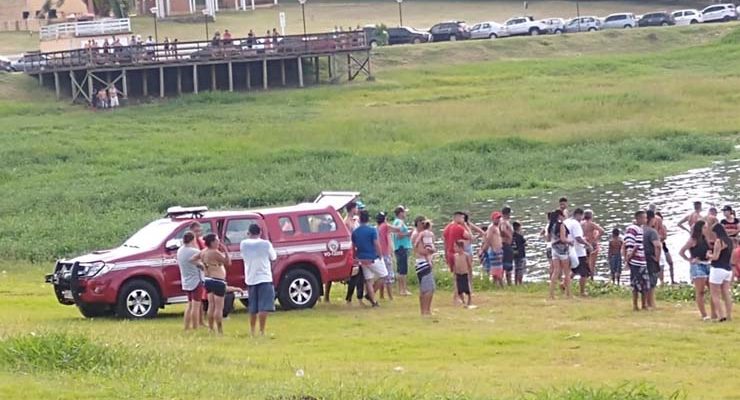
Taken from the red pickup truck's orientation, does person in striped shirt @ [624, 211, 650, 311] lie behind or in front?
behind

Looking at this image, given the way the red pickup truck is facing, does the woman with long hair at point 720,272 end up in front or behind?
behind

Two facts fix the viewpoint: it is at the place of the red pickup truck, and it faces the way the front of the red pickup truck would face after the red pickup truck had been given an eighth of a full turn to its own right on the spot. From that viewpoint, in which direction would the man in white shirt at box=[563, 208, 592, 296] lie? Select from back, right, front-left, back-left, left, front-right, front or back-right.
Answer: back-right

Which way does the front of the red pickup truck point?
to the viewer's left

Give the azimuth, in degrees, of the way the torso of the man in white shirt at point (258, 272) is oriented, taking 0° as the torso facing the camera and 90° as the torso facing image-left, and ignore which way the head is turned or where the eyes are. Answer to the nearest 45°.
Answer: approximately 180°

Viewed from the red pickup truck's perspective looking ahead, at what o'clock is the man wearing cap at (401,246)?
The man wearing cap is roughly at 5 o'clock from the red pickup truck.

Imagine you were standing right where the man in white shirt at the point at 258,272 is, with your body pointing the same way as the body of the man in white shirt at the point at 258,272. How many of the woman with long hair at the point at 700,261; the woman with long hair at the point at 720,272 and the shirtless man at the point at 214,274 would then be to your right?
2

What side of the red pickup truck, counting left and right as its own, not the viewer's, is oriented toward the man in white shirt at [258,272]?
left
